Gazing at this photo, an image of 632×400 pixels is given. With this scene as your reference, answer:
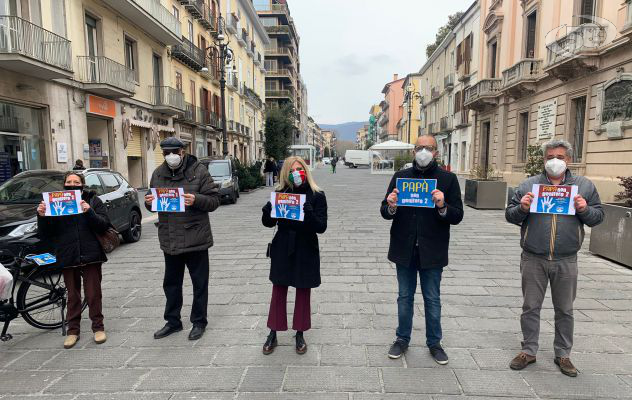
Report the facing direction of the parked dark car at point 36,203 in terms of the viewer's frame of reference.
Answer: facing the viewer and to the left of the viewer

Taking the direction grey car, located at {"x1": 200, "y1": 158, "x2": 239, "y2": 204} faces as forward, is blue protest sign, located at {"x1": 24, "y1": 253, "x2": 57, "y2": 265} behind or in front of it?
in front

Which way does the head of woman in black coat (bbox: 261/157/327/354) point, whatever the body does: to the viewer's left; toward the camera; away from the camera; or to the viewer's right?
toward the camera

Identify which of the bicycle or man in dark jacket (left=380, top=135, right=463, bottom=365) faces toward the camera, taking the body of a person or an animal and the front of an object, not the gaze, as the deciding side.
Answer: the man in dark jacket

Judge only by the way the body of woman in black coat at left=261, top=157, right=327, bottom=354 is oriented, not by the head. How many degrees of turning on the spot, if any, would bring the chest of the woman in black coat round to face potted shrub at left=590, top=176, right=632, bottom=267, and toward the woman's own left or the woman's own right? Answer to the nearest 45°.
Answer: approximately 135° to the woman's own left

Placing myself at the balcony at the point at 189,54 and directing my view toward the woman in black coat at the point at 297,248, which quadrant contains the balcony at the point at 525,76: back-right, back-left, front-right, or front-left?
front-left

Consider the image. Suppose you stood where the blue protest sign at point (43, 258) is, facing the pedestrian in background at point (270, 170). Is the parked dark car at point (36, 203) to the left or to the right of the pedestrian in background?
left

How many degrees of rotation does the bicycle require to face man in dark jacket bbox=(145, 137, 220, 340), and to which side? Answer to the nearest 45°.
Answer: approximately 135° to its left

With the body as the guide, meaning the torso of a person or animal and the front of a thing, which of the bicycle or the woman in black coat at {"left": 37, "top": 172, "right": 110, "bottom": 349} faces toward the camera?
the woman in black coat

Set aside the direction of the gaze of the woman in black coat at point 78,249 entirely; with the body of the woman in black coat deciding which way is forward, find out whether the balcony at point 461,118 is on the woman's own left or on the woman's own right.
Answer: on the woman's own left

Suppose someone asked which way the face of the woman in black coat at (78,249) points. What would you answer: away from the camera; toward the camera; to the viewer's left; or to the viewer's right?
toward the camera

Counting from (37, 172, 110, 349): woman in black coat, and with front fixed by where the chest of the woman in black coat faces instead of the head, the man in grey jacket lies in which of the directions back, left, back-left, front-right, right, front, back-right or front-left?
front-left

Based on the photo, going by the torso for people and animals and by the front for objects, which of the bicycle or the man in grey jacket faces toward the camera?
the man in grey jacket

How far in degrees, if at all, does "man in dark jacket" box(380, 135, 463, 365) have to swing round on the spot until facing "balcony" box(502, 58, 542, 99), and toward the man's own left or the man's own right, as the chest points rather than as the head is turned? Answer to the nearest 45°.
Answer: approximately 180°

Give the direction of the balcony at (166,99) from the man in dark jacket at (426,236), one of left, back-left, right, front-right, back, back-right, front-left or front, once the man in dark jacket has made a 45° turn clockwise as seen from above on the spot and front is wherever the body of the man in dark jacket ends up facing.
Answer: right

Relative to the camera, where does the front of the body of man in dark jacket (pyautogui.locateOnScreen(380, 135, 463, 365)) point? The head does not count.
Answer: toward the camera

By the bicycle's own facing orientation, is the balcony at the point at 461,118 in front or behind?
behind
